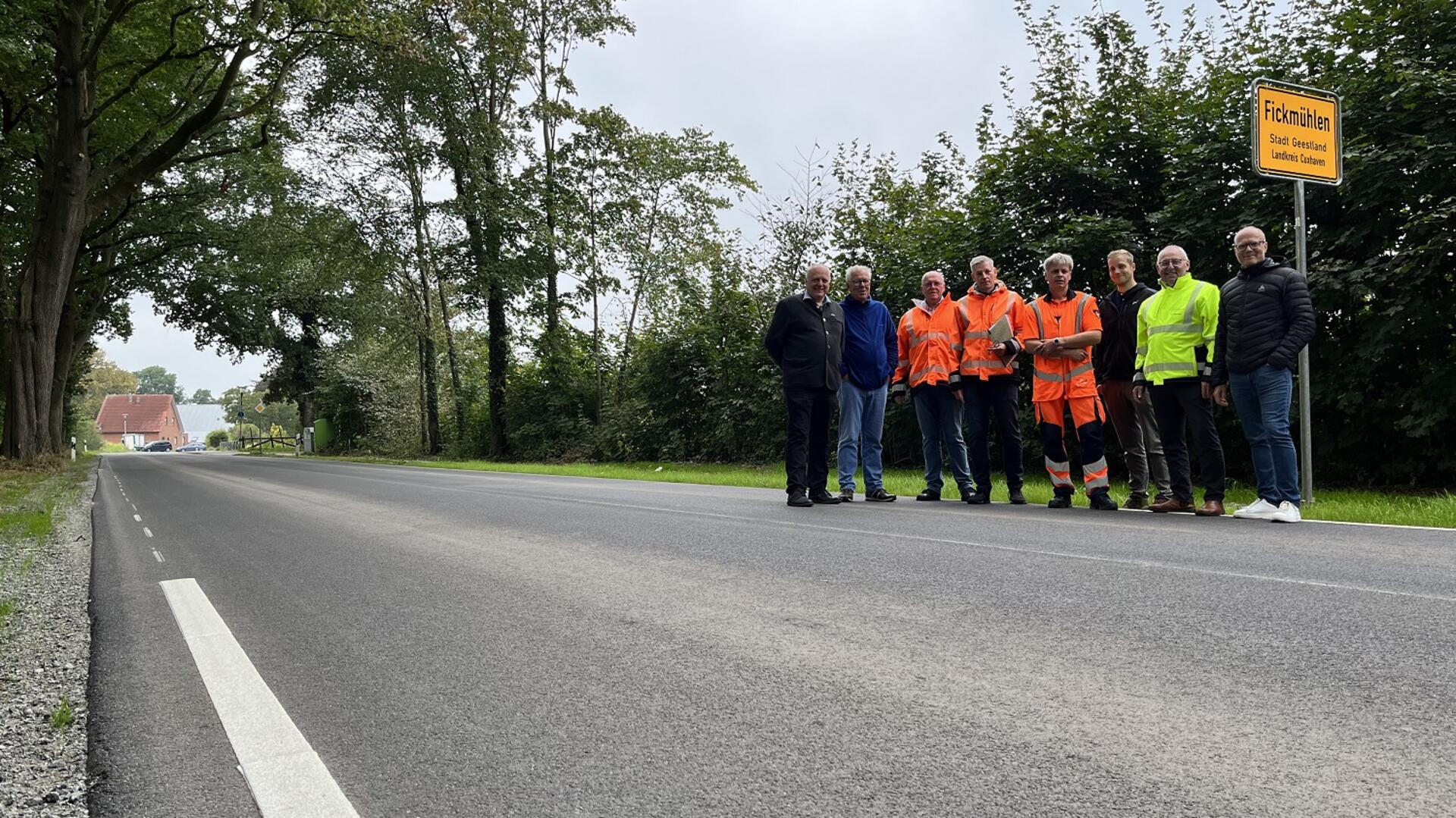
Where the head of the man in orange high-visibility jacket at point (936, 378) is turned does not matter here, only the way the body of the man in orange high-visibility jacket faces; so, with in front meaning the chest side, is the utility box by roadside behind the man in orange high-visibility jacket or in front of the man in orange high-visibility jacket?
behind

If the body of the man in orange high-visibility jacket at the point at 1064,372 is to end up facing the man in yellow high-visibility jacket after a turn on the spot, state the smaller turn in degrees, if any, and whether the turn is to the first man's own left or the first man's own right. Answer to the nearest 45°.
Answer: approximately 45° to the first man's own left

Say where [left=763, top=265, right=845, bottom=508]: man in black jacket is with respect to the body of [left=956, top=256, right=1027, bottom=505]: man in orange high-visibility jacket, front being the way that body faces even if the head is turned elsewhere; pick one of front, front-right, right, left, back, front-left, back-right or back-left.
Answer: right

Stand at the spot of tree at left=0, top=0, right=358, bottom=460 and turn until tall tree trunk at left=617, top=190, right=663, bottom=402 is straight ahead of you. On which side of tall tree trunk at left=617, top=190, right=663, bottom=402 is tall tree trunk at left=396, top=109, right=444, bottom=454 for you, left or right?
left

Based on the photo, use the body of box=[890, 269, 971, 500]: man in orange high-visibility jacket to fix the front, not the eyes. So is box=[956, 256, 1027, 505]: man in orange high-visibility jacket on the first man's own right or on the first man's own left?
on the first man's own left

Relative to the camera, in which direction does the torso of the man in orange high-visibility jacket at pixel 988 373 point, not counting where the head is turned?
toward the camera

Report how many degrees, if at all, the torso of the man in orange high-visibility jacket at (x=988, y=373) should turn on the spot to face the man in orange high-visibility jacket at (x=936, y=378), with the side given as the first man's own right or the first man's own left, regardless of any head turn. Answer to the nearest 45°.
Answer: approximately 90° to the first man's own right

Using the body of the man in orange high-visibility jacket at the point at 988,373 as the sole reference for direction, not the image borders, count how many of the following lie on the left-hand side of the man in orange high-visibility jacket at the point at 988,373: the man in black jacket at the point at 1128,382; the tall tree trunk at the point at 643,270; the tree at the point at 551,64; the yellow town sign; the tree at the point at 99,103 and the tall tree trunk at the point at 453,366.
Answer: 2

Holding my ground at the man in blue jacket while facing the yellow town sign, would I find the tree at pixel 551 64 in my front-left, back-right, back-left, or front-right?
back-left

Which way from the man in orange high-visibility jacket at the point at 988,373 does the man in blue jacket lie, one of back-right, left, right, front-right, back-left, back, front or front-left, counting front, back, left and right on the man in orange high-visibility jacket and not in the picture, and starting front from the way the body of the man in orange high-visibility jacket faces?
right

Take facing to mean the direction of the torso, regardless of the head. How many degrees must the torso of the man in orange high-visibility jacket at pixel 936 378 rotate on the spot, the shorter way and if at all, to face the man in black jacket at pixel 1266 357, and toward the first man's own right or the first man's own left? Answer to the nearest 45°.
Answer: approximately 45° to the first man's own left

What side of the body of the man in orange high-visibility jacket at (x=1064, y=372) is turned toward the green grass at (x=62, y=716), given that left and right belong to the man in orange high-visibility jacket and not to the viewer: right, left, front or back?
front

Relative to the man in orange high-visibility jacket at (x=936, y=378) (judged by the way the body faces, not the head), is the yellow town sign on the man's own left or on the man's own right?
on the man's own left

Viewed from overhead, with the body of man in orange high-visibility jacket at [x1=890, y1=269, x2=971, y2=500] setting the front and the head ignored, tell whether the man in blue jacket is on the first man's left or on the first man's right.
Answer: on the first man's right

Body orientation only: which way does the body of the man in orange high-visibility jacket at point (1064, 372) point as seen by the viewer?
toward the camera

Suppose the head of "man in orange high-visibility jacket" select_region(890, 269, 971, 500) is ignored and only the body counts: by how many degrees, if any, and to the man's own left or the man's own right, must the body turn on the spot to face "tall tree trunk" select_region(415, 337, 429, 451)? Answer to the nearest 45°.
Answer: approximately 135° to the man's own right
